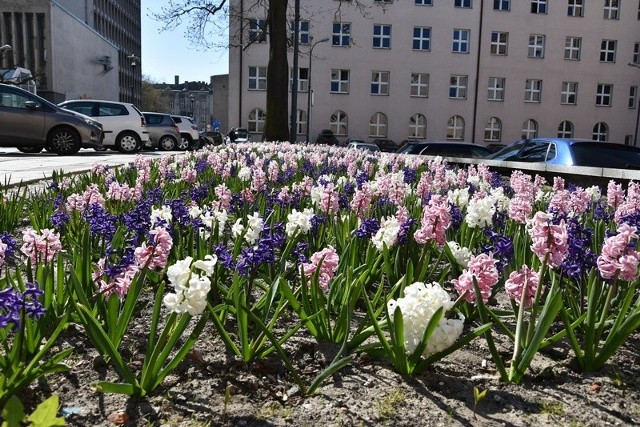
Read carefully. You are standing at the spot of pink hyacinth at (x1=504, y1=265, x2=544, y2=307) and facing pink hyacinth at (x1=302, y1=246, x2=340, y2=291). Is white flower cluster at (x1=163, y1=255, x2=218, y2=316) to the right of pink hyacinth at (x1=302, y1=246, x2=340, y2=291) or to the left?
left

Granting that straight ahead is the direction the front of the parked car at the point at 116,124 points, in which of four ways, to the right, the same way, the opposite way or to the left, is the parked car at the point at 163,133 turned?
the same way

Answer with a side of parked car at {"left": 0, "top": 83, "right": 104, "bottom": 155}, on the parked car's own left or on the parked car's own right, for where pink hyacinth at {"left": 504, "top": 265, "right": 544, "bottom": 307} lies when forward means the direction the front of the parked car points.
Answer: on the parked car's own right

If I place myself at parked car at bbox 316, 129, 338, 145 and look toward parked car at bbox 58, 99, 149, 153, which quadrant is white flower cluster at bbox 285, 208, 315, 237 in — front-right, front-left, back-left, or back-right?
front-left

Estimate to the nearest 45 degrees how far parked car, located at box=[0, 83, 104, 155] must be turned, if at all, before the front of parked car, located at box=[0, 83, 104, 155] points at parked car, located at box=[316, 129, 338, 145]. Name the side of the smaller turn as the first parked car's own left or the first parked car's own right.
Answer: approximately 45° to the first parked car's own left

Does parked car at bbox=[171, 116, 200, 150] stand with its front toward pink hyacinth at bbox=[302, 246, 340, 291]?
no

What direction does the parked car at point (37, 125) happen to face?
to the viewer's right

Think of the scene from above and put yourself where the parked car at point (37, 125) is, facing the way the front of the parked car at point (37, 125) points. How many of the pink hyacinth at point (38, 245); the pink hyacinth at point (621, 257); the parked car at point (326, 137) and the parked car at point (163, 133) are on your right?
2
